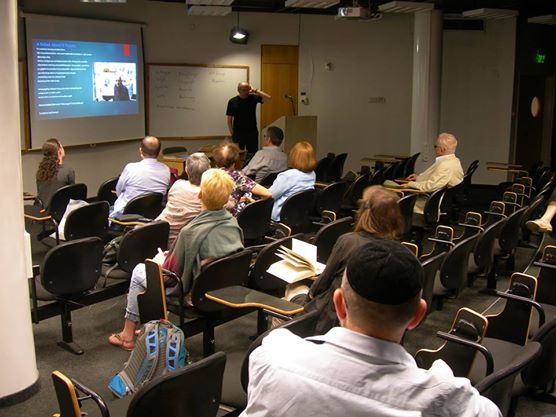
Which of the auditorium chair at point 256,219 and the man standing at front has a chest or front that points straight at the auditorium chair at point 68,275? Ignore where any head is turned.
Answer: the man standing at front

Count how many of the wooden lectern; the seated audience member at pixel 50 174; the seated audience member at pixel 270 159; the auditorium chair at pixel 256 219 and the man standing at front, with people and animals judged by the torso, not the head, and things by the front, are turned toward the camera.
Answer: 2

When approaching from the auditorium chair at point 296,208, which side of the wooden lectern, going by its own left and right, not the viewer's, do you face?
front

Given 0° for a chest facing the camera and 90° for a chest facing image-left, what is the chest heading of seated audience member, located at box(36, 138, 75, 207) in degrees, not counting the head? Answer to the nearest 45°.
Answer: approximately 225°

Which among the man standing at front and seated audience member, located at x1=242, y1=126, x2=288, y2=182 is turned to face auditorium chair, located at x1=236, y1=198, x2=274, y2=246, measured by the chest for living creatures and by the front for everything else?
the man standing at front

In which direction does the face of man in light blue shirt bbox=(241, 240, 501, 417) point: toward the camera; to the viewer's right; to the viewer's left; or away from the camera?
away from the camera

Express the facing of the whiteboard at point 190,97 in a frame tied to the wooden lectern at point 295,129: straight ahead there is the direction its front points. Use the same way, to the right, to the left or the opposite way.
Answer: the same way

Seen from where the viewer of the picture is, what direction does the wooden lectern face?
facing the viewer

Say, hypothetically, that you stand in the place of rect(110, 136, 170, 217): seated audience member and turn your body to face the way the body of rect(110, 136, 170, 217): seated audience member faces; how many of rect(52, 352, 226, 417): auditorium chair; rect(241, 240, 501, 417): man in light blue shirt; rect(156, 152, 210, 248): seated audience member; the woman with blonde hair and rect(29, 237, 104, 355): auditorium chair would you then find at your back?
5

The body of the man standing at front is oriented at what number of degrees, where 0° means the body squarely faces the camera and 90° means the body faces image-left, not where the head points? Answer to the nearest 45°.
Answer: approximately 0°

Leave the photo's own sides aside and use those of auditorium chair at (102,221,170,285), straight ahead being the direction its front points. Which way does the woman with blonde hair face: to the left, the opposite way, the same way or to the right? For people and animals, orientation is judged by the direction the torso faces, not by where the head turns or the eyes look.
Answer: the same way

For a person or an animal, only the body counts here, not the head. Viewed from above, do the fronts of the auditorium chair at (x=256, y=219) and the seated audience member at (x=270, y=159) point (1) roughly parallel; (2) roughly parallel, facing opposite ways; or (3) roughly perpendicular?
roughly parallel

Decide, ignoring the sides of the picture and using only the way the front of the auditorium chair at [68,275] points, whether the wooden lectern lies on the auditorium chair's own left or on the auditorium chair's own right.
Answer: on the auditorium chair's own right

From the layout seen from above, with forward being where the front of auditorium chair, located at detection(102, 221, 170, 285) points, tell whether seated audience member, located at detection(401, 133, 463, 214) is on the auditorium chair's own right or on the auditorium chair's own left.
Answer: on the auditorium chair's own right

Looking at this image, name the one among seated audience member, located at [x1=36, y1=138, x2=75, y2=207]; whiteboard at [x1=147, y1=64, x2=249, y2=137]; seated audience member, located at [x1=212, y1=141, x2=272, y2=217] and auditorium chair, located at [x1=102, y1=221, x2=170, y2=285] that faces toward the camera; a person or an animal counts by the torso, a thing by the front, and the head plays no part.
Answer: the whiteboard

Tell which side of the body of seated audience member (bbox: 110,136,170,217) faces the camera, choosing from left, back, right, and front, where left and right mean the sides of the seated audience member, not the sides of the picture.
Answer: back

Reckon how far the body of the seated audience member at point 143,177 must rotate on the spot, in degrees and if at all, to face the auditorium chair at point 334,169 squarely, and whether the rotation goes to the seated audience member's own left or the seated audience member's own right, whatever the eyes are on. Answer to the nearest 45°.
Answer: approximately 45° to the seated audience member's own right

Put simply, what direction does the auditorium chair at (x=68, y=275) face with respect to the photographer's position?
facing away from the viewer and to the left of the viewer

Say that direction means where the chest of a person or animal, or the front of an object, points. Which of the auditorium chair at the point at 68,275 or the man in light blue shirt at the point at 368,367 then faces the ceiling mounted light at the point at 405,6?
the man in light blue shirt

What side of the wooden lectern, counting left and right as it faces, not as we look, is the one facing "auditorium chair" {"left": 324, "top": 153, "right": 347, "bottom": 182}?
front
